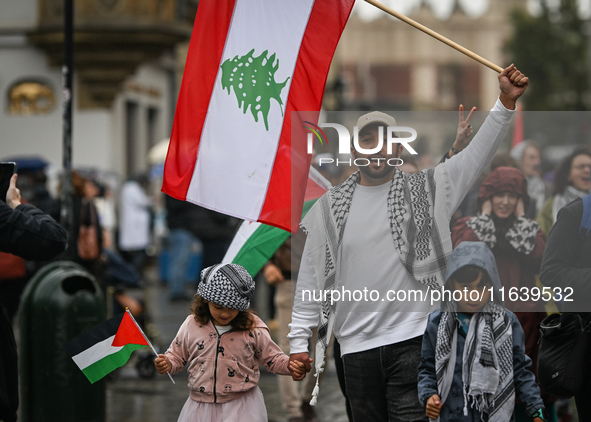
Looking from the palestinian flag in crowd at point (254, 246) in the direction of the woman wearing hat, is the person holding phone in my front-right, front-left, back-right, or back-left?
back-right

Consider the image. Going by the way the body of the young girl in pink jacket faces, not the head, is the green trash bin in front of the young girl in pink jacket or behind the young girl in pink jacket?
behind

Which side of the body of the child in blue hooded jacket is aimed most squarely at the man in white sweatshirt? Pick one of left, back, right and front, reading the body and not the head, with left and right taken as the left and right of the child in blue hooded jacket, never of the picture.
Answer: right

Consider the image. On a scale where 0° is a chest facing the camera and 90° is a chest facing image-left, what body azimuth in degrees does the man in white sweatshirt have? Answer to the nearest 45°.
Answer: approximately 0°

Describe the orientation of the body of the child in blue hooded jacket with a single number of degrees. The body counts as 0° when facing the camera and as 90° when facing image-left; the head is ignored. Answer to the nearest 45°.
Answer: approximately 0°

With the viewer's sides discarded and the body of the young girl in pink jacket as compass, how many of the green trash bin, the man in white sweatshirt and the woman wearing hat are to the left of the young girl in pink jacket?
2
